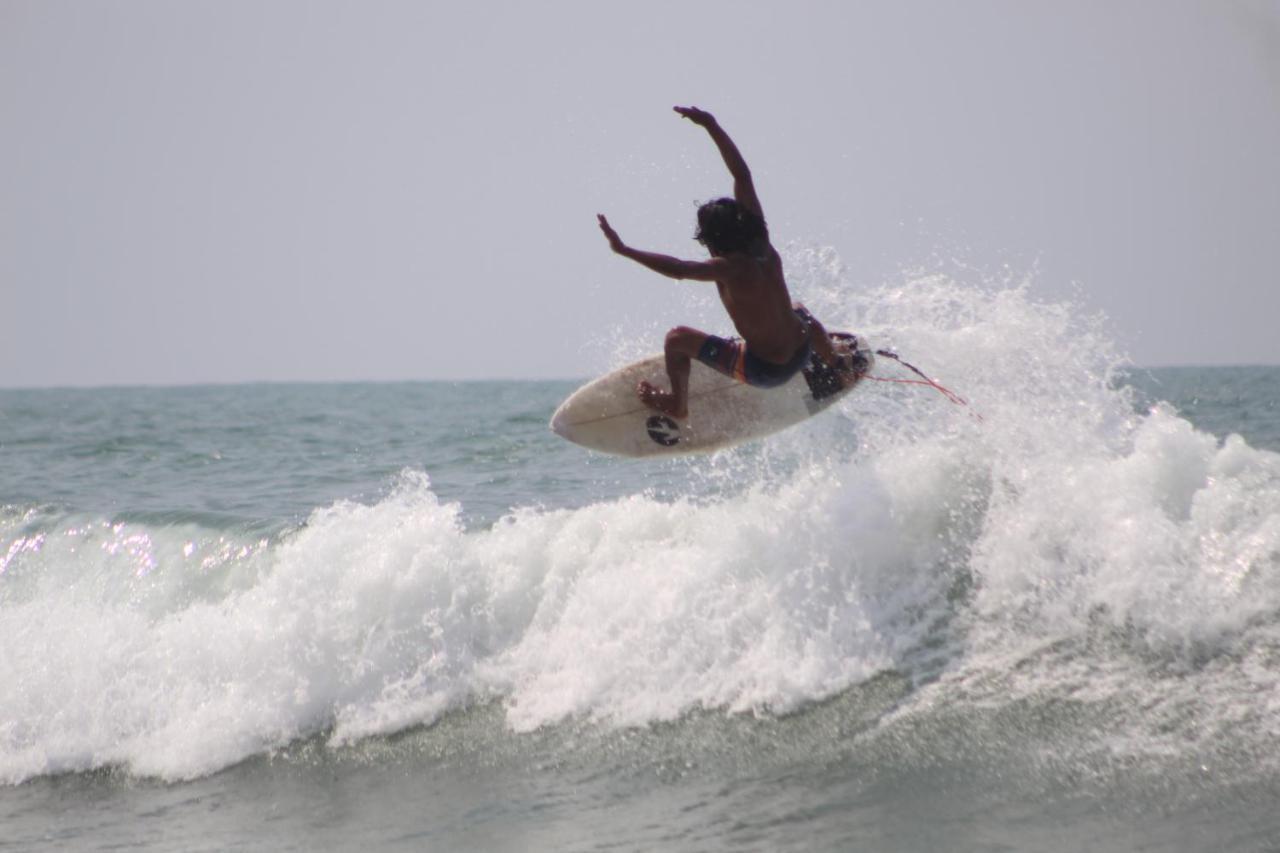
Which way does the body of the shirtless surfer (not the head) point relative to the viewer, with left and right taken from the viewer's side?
facing away from the viewer and to the left of the viewer

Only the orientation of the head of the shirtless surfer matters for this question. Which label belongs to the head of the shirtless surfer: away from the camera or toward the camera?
away from the camera
